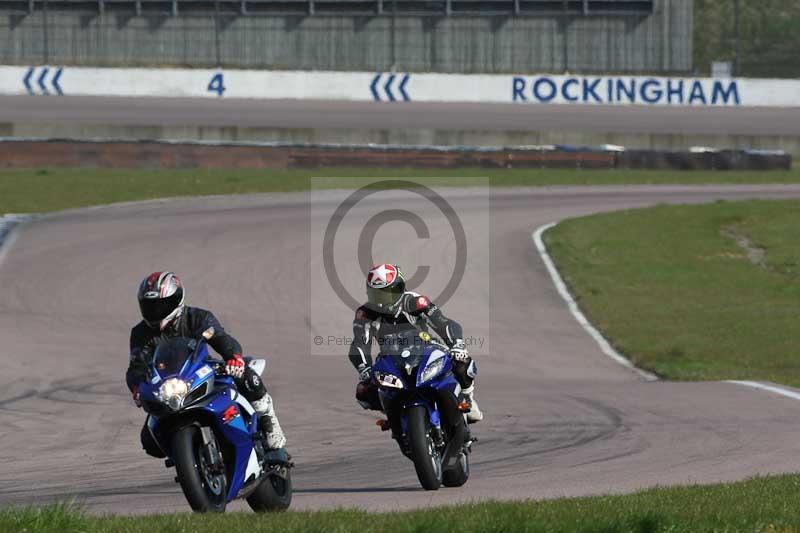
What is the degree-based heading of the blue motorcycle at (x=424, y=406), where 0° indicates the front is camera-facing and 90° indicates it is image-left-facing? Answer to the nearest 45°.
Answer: approximately 0°

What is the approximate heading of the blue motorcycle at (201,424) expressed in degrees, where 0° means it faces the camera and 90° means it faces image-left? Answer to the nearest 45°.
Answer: approximately 45°

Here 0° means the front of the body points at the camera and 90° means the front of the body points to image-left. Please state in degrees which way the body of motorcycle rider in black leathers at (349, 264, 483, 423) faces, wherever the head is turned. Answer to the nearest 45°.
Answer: approximately 0°

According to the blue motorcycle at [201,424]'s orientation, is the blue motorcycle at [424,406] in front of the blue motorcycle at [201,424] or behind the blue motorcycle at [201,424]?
behind

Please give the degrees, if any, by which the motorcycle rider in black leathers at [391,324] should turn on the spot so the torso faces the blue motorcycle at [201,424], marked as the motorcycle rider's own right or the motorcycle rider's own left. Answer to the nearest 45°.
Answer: approximately 45° to the motorcycle rider's own right

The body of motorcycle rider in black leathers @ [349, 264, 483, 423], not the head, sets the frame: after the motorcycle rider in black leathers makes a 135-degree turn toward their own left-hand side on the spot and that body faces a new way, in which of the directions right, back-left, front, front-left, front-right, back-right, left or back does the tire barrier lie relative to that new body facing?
front-left

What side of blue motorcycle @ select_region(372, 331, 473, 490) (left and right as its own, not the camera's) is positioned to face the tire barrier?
back

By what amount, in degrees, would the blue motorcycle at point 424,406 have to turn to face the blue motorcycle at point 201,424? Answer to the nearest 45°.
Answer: approximately 45° to its right

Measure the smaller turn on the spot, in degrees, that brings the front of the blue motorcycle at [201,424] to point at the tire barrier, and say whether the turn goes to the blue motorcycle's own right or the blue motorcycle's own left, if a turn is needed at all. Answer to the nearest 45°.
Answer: approximately 135° to the blue motorcycle's own right

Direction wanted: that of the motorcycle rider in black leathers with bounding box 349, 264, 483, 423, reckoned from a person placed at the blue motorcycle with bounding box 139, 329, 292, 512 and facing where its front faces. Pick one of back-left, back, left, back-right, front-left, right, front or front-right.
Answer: back
